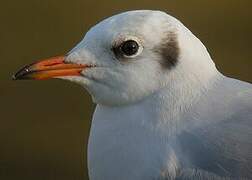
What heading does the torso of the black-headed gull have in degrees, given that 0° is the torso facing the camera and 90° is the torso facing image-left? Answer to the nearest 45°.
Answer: approximately 90°
